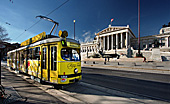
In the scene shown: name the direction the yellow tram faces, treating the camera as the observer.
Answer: facing the viewer and to the right of the viewer
